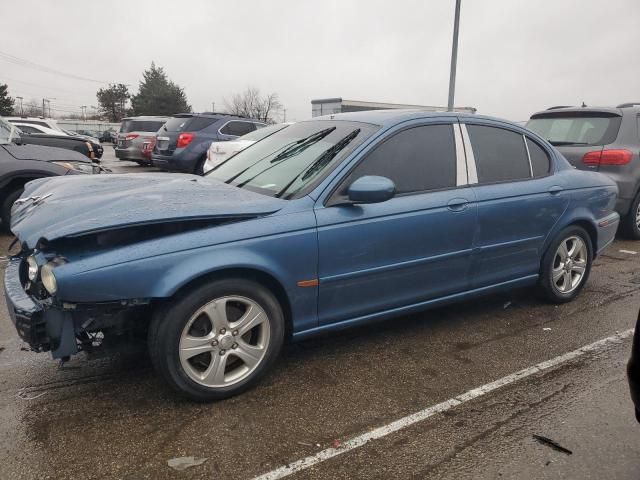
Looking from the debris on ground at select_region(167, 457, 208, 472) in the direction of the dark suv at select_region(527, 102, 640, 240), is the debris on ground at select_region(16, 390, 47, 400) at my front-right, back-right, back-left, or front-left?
back-left

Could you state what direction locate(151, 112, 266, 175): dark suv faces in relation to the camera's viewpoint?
facing away from the viewer and to the right of the viewer

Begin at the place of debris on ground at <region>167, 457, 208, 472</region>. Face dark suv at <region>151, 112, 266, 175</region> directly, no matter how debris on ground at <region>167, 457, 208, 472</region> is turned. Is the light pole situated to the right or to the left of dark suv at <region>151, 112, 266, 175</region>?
right

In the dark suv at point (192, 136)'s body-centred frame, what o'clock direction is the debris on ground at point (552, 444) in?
The debris on ground is roughly at 4 o'clock from the dark suv.

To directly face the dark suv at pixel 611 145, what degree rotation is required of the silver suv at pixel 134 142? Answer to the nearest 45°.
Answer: approximately 90° to its right

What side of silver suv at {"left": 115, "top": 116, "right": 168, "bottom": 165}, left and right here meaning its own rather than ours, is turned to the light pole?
right

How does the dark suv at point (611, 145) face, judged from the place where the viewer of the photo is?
facing away from the viewer and to the right of the viewer

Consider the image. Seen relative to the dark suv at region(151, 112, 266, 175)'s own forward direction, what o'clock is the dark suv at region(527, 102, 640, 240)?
the dark suv at region(527, 102, 640, 240) is roughly at 3 o'clock from the dark suv at region(151, 112, 266, 175).

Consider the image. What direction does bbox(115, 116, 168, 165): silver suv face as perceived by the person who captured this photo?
facing away from the viewer and to the right of the viewer
